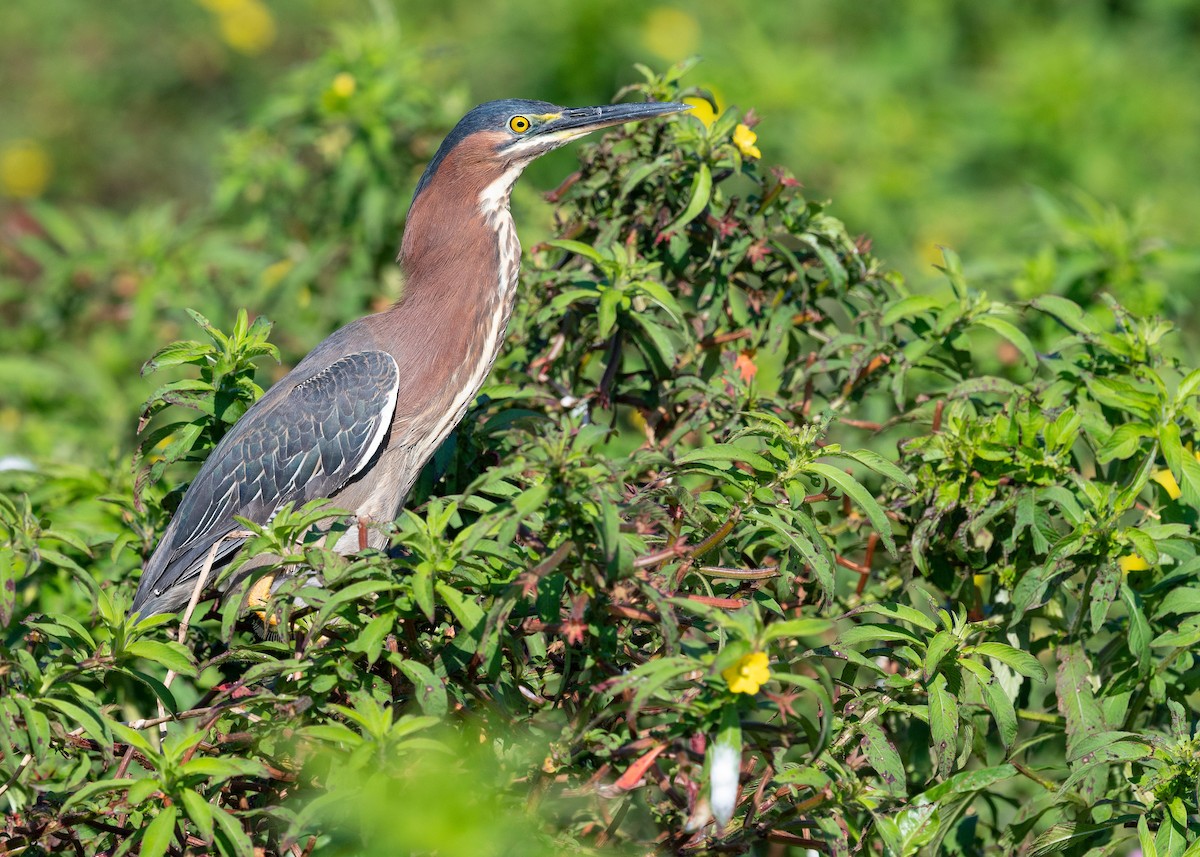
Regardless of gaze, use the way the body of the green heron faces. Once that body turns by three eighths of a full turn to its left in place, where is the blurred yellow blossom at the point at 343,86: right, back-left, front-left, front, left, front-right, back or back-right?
front-right

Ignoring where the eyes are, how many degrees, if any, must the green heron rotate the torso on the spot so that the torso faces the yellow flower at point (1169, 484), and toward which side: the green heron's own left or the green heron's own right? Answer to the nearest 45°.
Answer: approximately 45° to the green heron's own right

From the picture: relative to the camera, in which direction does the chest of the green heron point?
to the viewer's right
